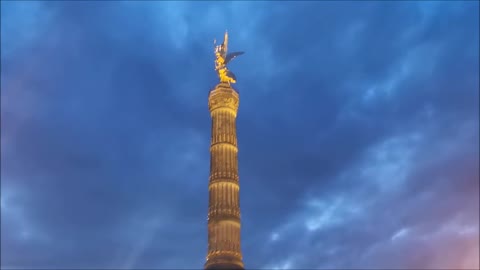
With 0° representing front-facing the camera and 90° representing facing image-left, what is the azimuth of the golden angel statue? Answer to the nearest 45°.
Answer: approximately 90°
